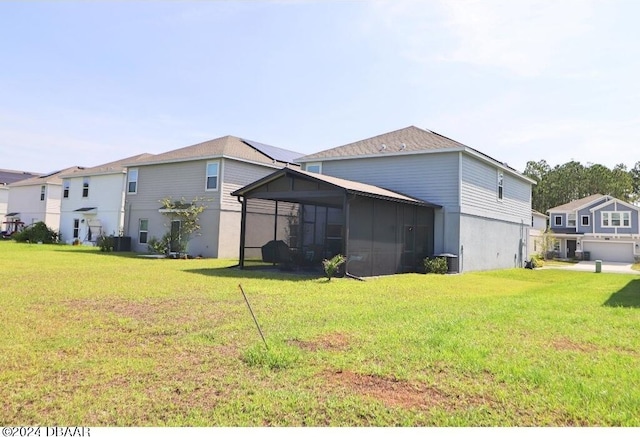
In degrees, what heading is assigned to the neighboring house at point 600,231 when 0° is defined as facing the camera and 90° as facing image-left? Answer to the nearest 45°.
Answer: approximately 0°

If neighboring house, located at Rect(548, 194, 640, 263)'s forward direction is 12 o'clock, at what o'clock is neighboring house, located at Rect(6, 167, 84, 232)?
neighboring house, located at Rect(6, 167, 84, 232) is roughly at 2 o'clock from neighboring house, located at Rect(548, 194, 640, 263).

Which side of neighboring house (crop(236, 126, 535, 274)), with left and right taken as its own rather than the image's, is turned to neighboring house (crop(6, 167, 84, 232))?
left

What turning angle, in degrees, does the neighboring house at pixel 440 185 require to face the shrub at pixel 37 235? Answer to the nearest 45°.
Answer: approximately 135° to its left

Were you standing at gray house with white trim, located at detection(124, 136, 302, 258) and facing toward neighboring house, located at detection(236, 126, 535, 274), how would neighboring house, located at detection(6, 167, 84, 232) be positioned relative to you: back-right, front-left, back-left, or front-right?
back-left

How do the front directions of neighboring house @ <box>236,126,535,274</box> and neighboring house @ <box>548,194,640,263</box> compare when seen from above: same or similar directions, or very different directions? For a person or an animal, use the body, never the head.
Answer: very different directions

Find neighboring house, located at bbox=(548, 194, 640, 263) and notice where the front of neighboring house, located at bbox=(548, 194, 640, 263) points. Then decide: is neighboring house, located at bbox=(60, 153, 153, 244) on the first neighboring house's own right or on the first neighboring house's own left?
on the first neighboring house's own right

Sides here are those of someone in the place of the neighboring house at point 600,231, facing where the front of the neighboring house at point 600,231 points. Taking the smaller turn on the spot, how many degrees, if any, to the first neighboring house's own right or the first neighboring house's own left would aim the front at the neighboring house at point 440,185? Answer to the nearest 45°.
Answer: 0° — it already faces it

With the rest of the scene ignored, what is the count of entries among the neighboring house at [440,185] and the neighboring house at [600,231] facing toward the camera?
1

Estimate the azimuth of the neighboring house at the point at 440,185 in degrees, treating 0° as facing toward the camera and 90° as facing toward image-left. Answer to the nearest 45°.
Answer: approximately 225°
